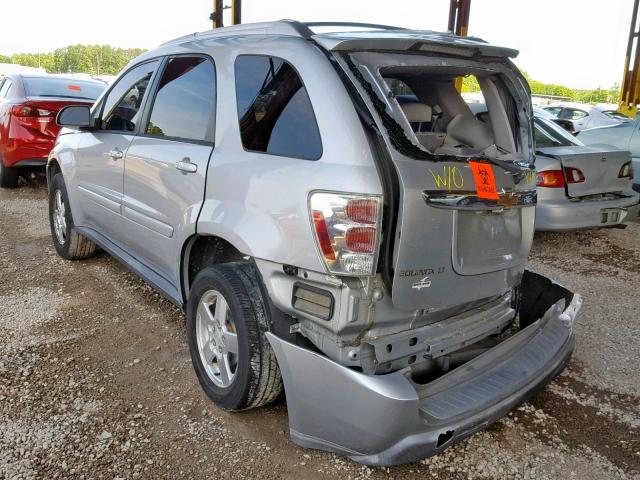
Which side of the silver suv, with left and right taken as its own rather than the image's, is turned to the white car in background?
right

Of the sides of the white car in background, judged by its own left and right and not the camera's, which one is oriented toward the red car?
left

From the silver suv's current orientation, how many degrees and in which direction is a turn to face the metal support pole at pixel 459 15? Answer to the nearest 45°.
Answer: approximately 45° to its right

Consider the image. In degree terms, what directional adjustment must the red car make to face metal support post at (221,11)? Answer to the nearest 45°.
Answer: approximately 90° to its right

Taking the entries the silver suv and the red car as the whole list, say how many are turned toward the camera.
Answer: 0

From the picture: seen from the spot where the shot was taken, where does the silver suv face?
facing away from the viewer and to the left of the viewer

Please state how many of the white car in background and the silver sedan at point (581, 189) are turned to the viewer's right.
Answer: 0

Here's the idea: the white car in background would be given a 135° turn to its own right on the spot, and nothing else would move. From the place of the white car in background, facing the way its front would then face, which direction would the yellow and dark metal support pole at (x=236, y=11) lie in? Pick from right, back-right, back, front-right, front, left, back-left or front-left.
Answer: back-right

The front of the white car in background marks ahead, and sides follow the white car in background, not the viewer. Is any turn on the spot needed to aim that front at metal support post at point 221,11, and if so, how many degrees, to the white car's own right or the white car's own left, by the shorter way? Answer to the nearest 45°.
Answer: approximately 90° to the white car's own left

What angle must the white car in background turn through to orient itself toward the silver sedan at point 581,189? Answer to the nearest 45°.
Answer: approximately 135° to its left

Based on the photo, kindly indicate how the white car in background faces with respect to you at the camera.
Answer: facing away from the viewer and to the left of the viewer

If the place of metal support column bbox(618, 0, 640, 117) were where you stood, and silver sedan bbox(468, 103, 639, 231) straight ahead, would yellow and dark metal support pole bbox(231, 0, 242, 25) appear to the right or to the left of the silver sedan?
right

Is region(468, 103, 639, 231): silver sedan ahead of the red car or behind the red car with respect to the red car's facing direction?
behind
